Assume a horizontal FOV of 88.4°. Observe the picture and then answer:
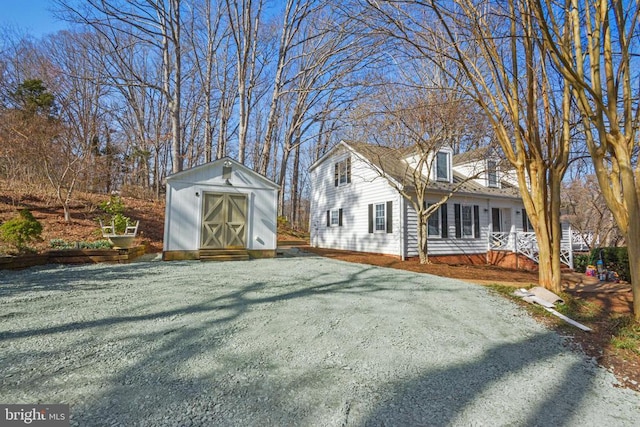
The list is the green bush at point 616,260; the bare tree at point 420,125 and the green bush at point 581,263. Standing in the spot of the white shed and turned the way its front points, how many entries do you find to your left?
3

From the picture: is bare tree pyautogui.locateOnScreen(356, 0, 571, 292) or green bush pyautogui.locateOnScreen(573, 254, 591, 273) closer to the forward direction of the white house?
the bare tree

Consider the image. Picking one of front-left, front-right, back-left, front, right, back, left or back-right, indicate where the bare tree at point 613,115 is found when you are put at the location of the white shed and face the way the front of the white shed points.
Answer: front-left

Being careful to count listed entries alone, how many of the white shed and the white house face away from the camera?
0

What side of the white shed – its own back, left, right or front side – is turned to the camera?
front

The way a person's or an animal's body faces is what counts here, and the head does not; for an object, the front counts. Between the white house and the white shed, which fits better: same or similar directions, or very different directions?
same or similar directions

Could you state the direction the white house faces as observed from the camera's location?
facing the viewer and to the right of the viewer

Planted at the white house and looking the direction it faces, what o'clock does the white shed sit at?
The white shed is roughly at 3 o'clock from the white house.

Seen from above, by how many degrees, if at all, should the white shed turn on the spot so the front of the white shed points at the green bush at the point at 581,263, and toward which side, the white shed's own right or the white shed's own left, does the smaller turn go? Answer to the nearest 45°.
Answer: approximately 90° to the white shed's own left

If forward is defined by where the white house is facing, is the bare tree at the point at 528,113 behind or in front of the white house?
in front
